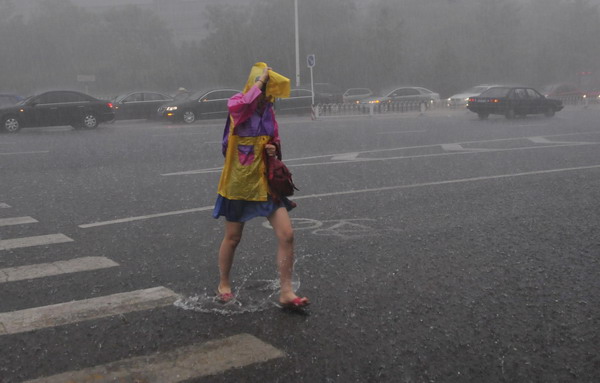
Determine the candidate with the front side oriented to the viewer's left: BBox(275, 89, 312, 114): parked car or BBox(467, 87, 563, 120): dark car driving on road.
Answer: BBox(275, 89, 312, 114): parked car

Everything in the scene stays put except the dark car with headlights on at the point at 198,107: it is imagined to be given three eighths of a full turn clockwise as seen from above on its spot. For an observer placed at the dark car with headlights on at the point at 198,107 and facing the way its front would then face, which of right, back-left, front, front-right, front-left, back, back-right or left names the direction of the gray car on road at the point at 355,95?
front-right

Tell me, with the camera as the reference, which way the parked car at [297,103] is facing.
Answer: facing to the left of the viewer

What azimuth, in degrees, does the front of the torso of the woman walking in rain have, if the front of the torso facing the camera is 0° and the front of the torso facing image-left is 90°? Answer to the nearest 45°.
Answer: approximately 315°

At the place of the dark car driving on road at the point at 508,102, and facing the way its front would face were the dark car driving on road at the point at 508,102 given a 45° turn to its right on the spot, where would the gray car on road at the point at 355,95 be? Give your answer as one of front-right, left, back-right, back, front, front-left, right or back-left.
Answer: back-left

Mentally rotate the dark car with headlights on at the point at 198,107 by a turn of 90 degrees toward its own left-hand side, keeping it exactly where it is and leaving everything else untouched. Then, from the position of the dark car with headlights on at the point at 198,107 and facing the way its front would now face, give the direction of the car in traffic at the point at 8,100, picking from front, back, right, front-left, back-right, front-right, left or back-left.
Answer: back-right

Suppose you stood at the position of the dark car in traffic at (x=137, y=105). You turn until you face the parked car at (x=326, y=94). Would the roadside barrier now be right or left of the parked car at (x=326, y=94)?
right

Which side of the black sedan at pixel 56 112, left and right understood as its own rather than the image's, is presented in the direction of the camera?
left

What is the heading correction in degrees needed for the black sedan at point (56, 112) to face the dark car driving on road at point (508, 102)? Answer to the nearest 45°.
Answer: approximately 180°

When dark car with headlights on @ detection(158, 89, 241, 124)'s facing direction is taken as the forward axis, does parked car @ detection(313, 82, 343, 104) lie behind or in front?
behind

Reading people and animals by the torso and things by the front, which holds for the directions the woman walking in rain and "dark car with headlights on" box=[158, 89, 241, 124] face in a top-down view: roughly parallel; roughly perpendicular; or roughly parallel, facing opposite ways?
roughly perpendicular

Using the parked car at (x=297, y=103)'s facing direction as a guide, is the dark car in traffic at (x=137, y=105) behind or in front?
in front

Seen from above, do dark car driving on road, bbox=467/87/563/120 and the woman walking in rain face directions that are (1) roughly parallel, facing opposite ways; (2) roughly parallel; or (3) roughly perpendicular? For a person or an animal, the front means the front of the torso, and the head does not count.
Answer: roughly perpendicular

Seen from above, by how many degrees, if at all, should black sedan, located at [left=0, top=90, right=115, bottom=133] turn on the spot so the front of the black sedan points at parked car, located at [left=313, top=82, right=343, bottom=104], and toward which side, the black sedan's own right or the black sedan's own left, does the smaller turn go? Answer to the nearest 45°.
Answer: approximately 135° to the black sedan's own right

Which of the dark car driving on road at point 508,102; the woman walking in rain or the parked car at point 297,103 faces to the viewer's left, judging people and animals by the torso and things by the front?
the parked car at point 297,103

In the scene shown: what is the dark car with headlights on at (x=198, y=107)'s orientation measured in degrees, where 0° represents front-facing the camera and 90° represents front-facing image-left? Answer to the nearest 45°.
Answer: approximately 45°
